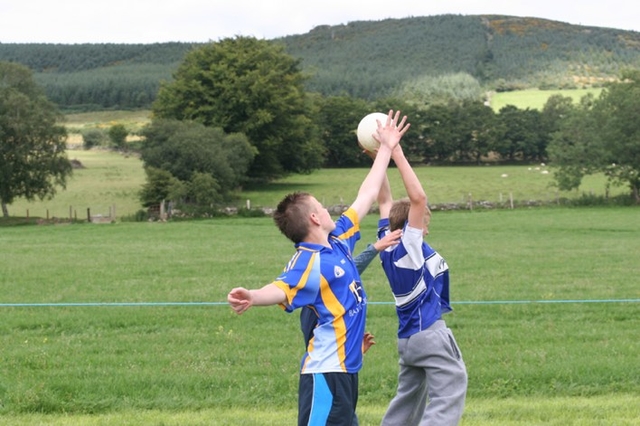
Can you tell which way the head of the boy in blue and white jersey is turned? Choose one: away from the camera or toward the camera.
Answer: away from the camera

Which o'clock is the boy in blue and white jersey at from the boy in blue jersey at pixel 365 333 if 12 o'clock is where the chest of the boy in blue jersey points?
The boy in blue and white jersey is roughly at 11 o'clock from the boy in blue jersey.

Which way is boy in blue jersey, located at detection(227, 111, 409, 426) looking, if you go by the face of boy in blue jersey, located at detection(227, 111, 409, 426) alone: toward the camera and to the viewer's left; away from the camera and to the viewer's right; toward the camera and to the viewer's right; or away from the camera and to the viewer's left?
away from the camera and to the viewer's right

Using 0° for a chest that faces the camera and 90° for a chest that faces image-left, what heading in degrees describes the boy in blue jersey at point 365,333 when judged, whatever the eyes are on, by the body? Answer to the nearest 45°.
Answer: approximately 270°
